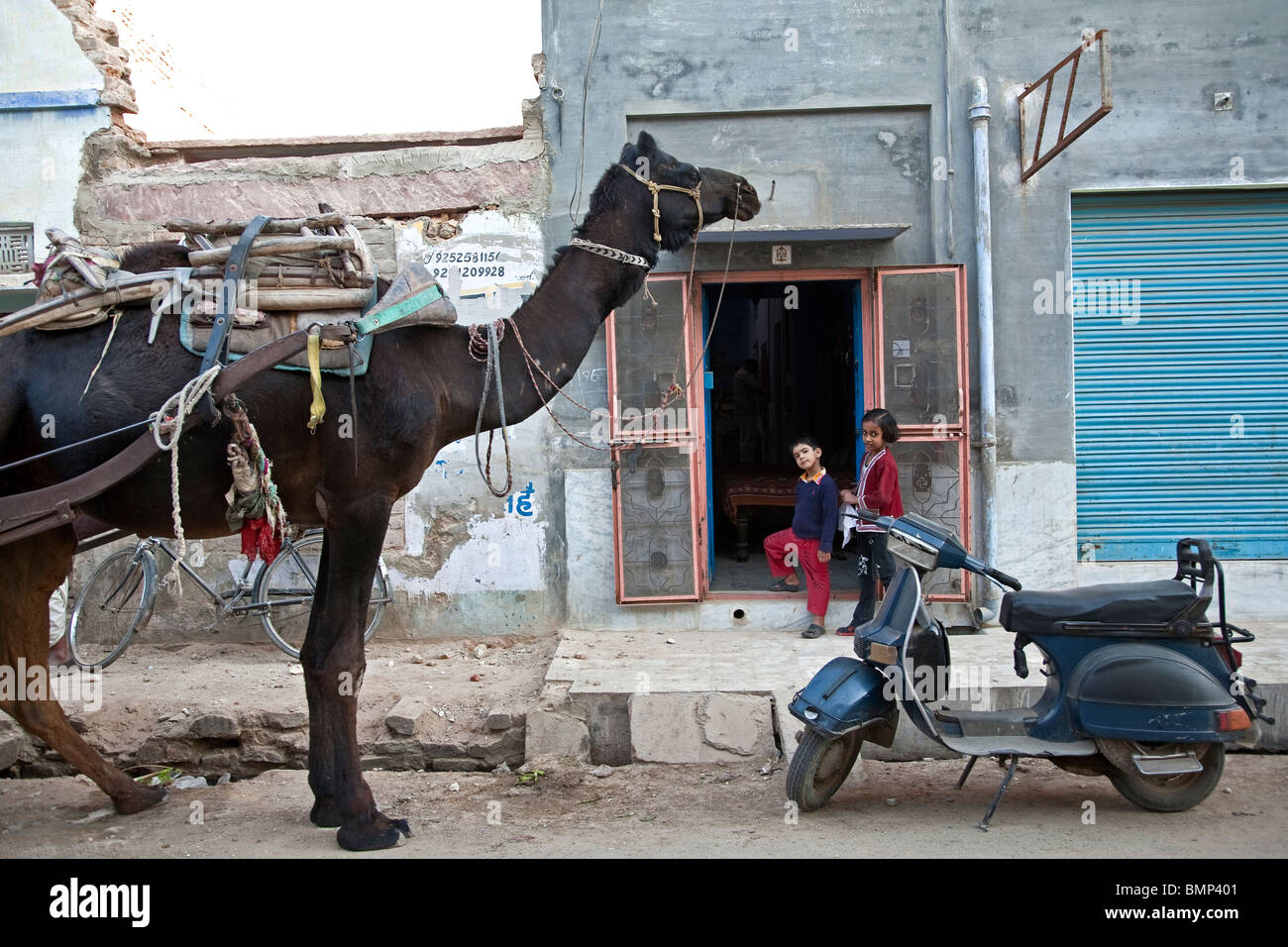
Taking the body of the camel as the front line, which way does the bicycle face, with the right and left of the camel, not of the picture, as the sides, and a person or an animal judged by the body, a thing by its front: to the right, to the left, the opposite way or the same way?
the opposite way

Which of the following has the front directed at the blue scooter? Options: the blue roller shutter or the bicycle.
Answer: the blue roller shutter

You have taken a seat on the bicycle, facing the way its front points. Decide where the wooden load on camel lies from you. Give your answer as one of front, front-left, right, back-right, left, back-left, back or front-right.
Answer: left

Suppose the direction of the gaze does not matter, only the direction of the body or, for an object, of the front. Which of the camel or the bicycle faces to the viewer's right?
the camel

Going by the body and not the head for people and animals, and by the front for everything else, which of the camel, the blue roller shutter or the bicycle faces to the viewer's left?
the bicycle

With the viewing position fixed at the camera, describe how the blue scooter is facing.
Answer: facing to the left of the viewer

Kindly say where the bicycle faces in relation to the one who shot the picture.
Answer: facing to the left of the viewer

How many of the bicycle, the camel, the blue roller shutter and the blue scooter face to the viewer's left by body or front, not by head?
2

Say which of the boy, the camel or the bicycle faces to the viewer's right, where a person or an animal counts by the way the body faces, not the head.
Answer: the camel

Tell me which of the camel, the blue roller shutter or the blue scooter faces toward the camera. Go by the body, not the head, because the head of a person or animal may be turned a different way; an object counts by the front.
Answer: the blue roller shutter

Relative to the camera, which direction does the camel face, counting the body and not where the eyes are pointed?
to the viewer's right

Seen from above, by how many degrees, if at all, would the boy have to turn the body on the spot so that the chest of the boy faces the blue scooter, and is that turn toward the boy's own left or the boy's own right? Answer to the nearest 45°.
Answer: approximately 45° to the boy's own left

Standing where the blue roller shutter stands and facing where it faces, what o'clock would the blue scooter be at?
The blue scooter is roughly at 12 o'clock from the blue roller shutter.
